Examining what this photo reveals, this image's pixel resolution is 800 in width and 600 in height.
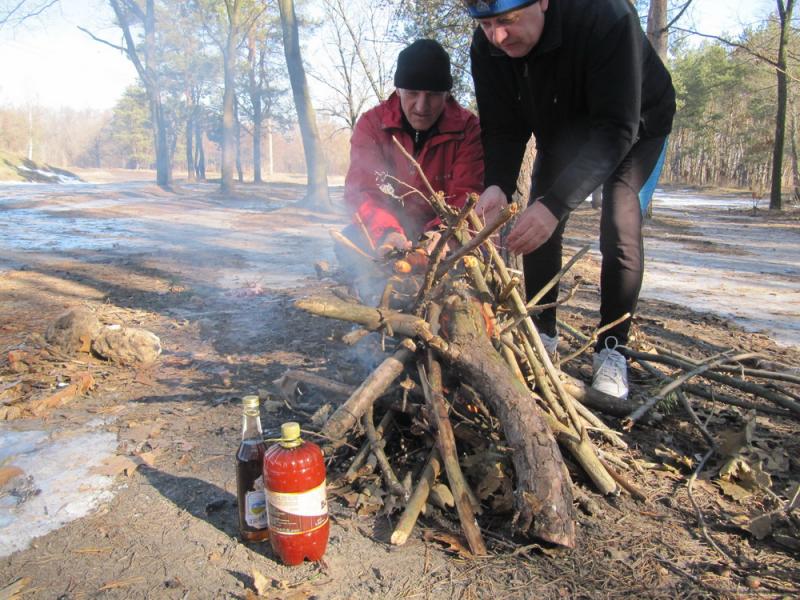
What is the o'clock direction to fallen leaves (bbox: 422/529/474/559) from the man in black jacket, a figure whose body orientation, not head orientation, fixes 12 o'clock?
The fallen leaves is roughly at 11 o'clock from the man in black jacket.

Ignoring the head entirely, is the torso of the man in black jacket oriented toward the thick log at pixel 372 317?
yes

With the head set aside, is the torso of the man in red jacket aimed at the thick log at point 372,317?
yes

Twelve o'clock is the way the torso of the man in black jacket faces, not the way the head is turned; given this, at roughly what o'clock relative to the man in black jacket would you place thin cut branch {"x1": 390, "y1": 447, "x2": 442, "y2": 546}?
The thin cut branch is roughly at 11 o'clock from the man in black jacket.

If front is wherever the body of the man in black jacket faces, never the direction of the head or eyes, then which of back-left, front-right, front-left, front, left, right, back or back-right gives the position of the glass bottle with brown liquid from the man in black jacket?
front

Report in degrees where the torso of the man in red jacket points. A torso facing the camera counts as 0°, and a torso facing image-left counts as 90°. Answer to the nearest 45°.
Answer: approximately 0°

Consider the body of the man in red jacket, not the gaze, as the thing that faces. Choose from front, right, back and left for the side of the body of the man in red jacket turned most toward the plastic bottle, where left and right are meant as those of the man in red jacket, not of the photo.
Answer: front

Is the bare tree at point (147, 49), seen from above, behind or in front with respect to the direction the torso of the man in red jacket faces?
behind

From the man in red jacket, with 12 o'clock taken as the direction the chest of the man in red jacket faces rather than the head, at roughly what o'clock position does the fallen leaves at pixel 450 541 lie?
The fallen leaves is roughly at 12 o'clock from the man in red jacket.

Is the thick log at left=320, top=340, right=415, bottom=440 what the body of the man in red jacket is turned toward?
yes

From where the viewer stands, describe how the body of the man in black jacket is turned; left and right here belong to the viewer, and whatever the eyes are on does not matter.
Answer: facing the viewer and to the left of the viewer

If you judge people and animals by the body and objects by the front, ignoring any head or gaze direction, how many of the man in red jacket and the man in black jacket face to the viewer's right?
0
